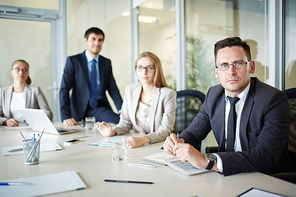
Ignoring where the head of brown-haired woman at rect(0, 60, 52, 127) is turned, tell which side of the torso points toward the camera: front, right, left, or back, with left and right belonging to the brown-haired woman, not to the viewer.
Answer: front

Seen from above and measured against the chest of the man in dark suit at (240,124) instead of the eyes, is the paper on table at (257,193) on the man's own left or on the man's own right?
on the man's own left

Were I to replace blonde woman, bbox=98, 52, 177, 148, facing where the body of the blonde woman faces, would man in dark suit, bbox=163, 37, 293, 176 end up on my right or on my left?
on my left

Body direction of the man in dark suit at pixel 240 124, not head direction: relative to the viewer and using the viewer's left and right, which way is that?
facing the viewer and to the left of the viewer

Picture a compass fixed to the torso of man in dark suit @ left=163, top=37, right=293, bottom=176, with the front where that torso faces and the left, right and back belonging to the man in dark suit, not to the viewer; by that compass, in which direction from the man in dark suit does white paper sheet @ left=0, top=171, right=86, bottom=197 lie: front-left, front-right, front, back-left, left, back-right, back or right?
front

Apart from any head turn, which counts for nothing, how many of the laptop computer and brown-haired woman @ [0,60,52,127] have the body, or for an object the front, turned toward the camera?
1

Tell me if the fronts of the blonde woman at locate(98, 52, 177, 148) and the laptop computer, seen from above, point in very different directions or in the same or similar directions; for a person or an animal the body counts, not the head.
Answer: very different directions
